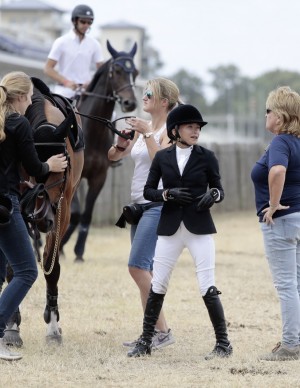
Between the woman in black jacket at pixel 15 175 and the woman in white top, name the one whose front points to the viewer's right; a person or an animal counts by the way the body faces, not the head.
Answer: the woman in black jacket

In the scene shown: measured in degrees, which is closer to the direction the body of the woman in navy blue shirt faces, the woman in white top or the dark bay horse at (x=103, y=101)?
the woman in white top

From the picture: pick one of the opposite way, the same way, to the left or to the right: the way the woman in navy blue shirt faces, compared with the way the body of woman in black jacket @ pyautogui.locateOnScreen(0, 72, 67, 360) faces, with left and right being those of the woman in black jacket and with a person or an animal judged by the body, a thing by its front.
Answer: the opposite way

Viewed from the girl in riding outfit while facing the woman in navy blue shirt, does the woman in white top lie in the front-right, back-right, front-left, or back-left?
back-left

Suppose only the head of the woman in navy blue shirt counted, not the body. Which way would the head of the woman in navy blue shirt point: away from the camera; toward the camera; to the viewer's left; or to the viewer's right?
to the viewer's left

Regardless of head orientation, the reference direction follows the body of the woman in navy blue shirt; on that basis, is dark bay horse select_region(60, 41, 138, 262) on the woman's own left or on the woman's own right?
on the woman's own right

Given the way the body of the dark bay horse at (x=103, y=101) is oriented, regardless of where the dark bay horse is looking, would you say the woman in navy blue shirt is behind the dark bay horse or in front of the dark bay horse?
in front

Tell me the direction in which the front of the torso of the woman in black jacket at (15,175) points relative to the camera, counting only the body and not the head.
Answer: to the viewer's right
